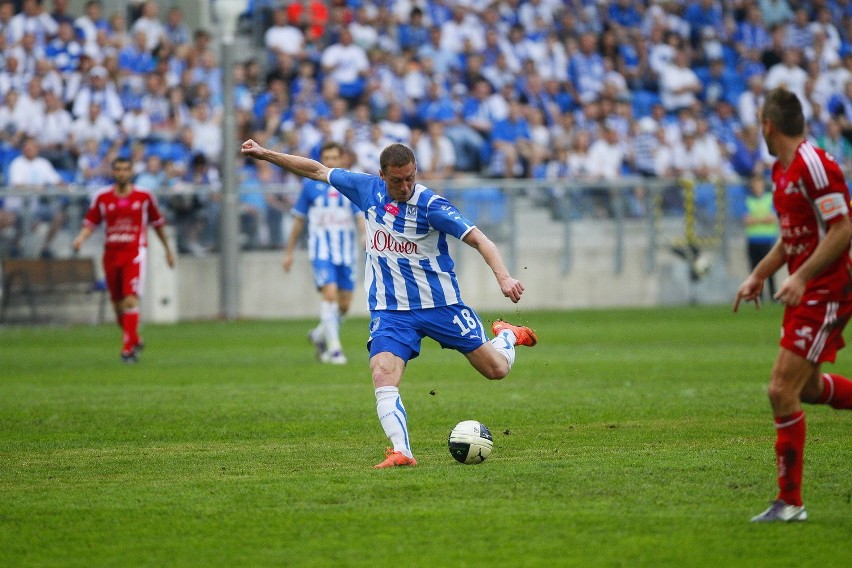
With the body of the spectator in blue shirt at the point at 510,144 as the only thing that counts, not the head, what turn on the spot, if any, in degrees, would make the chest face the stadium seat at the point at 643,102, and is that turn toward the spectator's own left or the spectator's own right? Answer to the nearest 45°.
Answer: approximately 135° to the spectator's own left

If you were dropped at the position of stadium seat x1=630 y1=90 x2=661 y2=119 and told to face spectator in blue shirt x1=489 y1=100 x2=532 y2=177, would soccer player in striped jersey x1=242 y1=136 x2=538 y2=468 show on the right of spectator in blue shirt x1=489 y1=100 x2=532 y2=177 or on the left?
left

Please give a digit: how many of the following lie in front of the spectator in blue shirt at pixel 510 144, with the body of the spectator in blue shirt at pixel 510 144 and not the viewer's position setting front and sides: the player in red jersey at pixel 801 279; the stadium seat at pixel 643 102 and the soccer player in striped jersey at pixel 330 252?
2

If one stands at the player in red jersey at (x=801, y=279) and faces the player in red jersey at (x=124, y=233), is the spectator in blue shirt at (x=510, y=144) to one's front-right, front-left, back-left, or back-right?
front-right

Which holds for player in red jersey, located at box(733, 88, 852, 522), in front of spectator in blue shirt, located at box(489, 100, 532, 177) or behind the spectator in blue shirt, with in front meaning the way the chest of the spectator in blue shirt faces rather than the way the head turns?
in front

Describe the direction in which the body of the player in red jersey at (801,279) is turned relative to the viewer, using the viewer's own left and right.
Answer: facing the viewer and to the left of the viewer

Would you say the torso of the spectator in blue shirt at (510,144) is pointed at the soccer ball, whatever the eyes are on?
yes

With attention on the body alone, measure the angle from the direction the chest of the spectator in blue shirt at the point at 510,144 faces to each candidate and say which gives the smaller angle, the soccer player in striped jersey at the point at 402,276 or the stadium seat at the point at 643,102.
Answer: the soccer player in striped jersey

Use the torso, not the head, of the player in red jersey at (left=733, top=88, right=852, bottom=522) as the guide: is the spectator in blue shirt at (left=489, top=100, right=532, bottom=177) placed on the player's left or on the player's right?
on the player's right

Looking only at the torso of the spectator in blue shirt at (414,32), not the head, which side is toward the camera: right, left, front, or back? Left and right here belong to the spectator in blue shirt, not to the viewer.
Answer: front

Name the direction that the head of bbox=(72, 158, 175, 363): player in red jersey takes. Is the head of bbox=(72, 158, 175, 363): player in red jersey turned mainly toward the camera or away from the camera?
toward the camera

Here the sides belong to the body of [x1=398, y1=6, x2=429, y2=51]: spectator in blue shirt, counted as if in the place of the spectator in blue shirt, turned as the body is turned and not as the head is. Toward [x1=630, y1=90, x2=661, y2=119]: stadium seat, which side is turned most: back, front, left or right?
left

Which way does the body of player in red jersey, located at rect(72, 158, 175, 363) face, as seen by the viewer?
toward the camera

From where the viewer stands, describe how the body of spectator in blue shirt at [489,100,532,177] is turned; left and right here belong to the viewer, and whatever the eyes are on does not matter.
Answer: facing the viewer

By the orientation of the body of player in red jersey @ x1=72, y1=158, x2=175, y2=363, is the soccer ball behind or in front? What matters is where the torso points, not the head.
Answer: in front
